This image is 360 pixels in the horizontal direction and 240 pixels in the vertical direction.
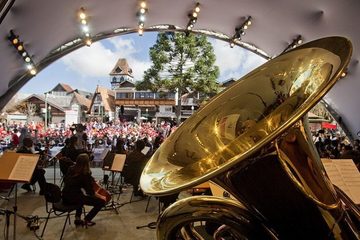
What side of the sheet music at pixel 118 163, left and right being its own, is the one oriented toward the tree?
back

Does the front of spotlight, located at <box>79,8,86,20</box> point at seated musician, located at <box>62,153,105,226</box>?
yes

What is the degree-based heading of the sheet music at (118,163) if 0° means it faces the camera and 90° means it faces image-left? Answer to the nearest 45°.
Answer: approximately 0°

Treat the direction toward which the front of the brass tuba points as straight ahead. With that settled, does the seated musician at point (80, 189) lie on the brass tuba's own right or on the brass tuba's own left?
on the brass tuba's own right

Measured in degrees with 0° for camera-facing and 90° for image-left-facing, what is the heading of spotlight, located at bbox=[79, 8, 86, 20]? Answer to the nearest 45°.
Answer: approximately 0°

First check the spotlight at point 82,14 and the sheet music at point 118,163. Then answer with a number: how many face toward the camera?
2

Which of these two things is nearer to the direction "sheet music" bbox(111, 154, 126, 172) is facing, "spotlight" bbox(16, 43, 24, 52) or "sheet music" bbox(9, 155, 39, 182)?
the sheet music

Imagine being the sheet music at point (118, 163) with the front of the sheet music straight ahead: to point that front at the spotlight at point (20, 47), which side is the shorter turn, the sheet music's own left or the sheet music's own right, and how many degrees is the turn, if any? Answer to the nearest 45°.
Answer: approximately 135° to the sheet music's own right
